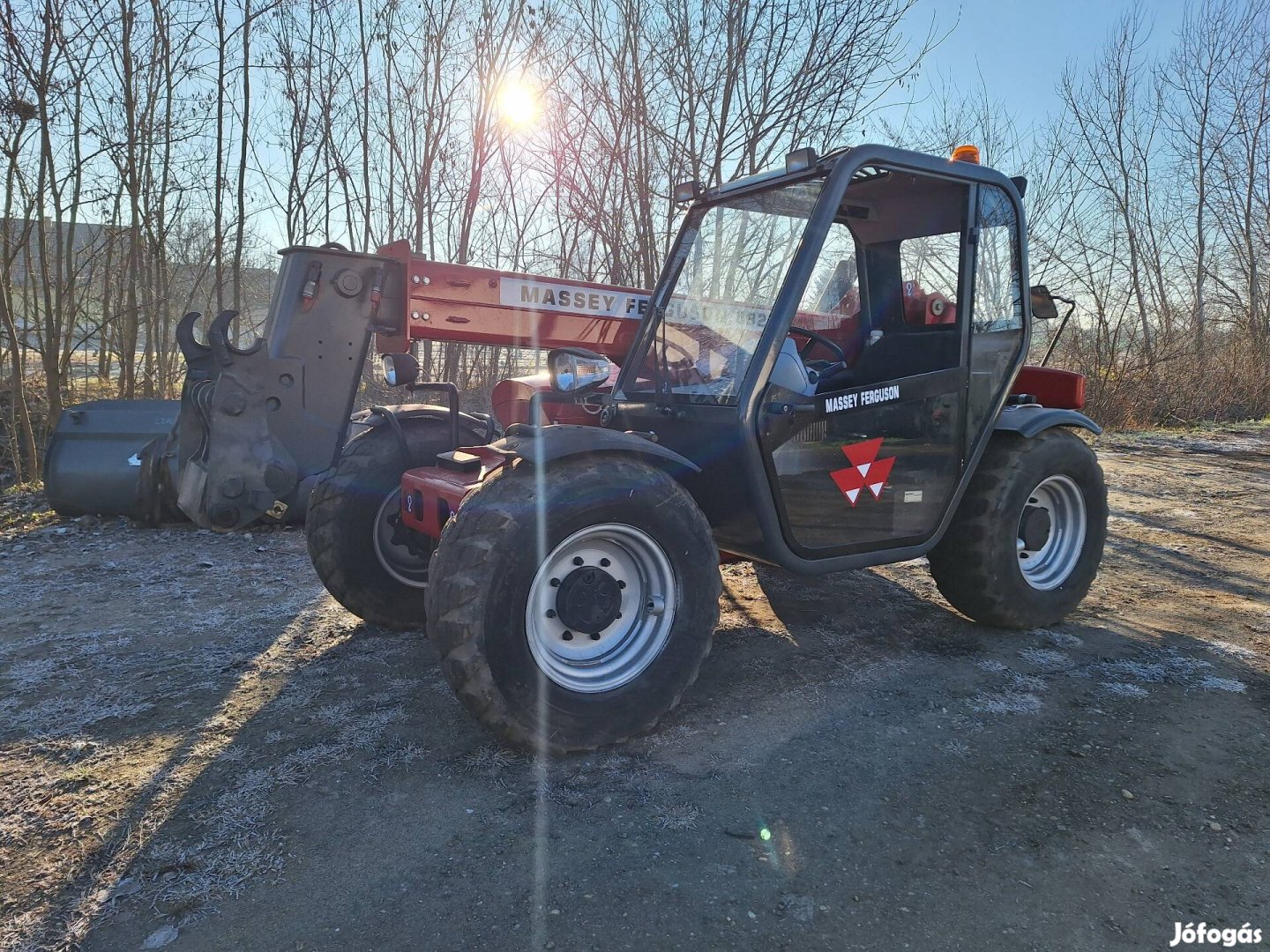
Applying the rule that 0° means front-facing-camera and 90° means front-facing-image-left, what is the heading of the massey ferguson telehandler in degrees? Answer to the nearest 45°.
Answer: approximately 45°
